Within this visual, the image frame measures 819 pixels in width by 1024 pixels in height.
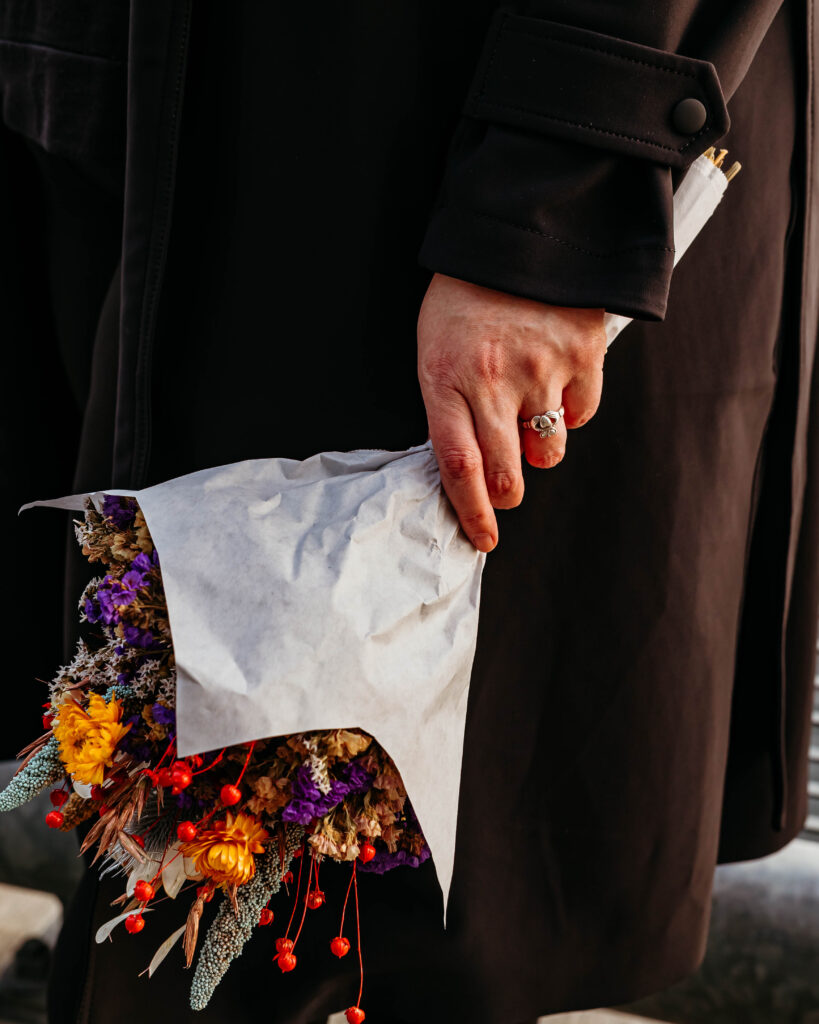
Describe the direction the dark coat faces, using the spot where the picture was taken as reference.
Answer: facing the viewer and to the left of the viewer
